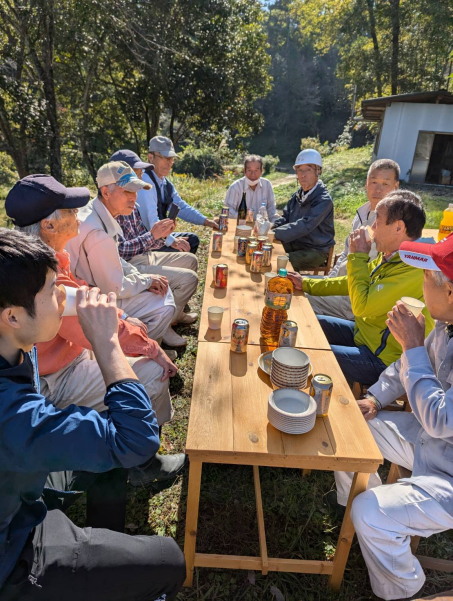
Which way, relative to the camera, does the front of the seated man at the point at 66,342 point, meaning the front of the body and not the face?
to the viewer's right

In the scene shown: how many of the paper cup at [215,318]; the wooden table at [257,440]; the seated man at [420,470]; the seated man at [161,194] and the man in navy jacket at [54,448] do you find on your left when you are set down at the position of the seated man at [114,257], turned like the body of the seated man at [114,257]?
1

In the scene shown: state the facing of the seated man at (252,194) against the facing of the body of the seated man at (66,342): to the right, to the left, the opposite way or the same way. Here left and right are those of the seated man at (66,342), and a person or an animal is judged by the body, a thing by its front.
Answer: to the right

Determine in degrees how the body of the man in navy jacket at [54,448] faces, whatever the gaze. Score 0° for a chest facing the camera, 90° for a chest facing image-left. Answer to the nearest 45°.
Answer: approximately 270°

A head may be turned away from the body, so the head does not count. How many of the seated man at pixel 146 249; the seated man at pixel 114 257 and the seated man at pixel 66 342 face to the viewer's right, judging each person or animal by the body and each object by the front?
3

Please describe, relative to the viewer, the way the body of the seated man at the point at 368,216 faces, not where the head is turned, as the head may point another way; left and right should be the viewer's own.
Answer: facing the viewer and to the left of the viewer

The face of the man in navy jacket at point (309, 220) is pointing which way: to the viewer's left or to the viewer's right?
to the viewer's left

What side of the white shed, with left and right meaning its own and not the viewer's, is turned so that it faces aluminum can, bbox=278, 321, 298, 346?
front

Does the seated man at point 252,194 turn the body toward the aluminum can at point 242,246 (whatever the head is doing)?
yes

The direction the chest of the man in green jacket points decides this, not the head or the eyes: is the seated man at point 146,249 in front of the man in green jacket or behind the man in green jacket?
in front

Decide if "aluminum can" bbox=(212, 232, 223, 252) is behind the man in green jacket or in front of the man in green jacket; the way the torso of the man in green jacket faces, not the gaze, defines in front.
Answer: in front

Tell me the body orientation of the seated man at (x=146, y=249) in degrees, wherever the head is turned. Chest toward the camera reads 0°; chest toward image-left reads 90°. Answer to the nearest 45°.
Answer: approximately 270°

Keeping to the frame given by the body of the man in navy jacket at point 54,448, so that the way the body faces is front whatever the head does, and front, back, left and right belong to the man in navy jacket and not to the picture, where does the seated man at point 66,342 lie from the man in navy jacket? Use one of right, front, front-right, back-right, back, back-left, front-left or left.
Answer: left

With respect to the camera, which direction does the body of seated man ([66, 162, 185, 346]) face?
to the viewer's right

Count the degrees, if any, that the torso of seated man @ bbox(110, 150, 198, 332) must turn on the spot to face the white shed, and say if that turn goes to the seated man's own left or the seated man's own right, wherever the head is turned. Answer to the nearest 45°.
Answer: approximately 45° to the seated man's own left

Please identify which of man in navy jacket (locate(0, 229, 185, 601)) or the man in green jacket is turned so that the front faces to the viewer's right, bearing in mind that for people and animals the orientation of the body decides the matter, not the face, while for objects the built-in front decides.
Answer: the man in navy jacket

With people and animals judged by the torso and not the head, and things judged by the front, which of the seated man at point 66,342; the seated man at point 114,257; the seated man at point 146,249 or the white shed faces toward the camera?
the white shed
